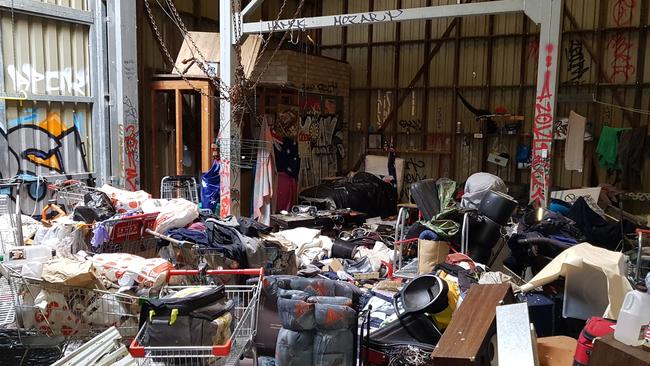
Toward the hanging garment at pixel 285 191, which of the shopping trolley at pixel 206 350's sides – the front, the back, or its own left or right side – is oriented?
back

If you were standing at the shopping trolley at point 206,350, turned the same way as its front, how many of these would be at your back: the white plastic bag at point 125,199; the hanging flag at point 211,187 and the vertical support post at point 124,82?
3

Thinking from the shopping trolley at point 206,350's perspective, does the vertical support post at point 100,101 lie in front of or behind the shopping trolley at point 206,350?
behind

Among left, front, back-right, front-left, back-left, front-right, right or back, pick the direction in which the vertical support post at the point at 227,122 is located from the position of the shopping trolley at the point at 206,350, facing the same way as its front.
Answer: back

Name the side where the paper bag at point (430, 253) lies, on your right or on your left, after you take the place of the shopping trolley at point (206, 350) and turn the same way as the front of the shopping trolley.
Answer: on your left

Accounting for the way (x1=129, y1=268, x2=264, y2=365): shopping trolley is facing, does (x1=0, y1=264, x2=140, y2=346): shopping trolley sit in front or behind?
behind

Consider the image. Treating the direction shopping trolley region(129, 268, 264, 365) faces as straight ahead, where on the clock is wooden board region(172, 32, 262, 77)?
The wooden board is roughly at 6 o'clock from the shopping trolley.

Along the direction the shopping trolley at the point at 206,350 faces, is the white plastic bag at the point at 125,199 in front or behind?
behind

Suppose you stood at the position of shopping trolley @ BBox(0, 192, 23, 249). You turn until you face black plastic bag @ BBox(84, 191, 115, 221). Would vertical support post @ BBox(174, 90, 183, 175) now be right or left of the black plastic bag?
left

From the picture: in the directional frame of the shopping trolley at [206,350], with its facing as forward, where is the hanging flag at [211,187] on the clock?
The hanging flag is roughly at 6 o'clock from the shopping trolley.

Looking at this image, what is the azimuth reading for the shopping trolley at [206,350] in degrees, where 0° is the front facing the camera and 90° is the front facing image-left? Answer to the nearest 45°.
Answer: approximately 0°

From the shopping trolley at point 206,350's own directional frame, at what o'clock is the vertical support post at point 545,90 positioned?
The vertical support post is roughly at 8 o'clock from the shopping trolley.

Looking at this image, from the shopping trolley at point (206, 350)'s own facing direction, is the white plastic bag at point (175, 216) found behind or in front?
behind

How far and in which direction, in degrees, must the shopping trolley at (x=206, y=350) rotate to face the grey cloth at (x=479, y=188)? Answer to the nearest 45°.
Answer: approximately 135° to its left

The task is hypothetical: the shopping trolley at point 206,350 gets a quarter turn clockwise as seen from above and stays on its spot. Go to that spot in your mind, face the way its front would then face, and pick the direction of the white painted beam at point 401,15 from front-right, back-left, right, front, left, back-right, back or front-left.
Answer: back-right

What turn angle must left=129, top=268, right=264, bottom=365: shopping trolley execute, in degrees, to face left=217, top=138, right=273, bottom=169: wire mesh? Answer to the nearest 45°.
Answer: approximately 180°

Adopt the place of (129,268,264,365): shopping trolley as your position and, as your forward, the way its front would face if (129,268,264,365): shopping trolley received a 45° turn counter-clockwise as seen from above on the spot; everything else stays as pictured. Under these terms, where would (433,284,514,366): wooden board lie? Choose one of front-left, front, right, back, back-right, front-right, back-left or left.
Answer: front-left
